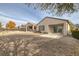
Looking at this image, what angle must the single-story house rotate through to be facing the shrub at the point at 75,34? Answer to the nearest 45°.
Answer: approximately 135° to its left

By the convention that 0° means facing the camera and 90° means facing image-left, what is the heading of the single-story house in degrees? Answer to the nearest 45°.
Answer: approximately 45°
